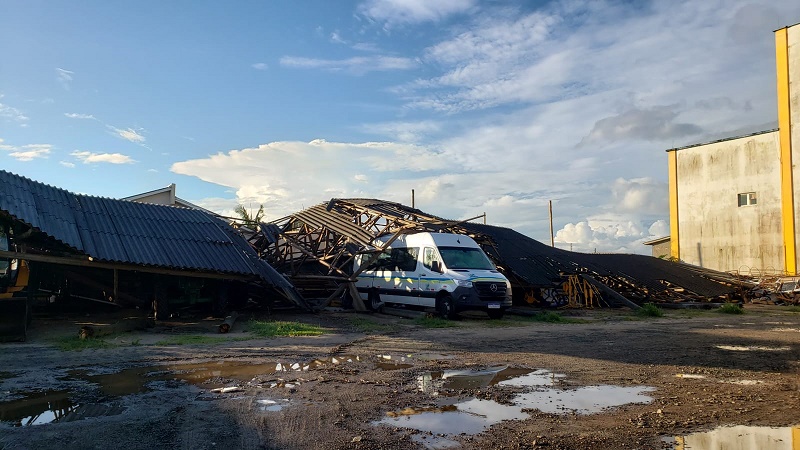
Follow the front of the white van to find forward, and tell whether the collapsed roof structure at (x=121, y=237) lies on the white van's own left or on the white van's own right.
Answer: on the white van's own right

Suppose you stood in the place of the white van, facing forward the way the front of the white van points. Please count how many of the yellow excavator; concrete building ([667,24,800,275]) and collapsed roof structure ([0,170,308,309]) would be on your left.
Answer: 1

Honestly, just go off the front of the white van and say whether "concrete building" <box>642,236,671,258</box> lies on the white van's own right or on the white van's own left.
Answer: on the white van's own left

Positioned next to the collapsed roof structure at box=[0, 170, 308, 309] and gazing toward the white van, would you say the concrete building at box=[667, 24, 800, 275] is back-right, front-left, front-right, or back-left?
front-left

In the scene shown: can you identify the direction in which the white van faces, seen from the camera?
facing the viewer and to the right of the viewer

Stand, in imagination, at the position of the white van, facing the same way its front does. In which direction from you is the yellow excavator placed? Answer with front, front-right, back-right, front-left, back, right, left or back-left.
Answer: right

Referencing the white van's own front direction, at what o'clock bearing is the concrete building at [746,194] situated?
The concrete building is roughly at 9 o'clock from the white van.
